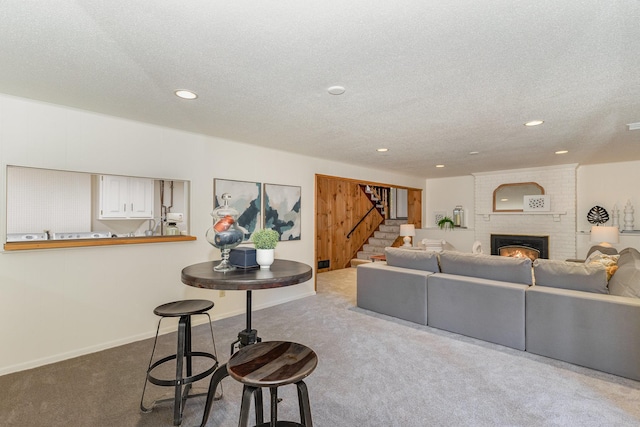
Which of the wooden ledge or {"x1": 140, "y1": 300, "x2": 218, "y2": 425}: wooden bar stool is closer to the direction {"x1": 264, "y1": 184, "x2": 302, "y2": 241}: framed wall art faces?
the wooden bar stool

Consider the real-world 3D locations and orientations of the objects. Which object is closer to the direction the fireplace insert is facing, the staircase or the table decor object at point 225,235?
the table decor object

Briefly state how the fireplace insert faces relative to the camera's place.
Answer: facing the viewer

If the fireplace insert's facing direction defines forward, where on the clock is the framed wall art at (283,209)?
The framed wall art is roughly at 1 o'clock from the fireplace insert.

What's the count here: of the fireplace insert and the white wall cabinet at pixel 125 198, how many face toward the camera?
2

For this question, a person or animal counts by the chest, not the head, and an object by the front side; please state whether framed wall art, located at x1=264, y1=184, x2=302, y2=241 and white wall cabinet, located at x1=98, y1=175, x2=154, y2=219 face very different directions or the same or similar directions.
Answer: same or similar directions

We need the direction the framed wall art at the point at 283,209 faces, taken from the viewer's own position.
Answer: facing the viewer and to the right of the viewer

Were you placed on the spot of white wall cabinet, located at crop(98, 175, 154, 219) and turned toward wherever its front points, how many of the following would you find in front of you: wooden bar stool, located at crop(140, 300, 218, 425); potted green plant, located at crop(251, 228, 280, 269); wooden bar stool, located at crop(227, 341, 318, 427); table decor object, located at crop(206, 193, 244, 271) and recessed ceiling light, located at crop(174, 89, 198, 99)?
5

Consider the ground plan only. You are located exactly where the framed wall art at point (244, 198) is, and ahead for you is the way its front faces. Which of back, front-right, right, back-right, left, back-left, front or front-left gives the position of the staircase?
left

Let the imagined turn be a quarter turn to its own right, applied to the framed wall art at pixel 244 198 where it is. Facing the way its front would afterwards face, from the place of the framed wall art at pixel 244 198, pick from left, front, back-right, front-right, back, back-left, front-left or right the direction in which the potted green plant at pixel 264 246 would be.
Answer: front-left

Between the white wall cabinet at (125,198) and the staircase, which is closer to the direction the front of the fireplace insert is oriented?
the white wall cabinet

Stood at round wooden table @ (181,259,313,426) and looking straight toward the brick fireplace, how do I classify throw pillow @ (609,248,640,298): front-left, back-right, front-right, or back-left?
front-right

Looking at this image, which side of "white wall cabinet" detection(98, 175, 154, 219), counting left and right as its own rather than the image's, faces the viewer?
front

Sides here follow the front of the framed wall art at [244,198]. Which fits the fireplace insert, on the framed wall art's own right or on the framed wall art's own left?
on the framed wall art's own left

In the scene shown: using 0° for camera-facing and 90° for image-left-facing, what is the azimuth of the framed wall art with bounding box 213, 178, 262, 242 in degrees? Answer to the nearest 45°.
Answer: approximately 315°
